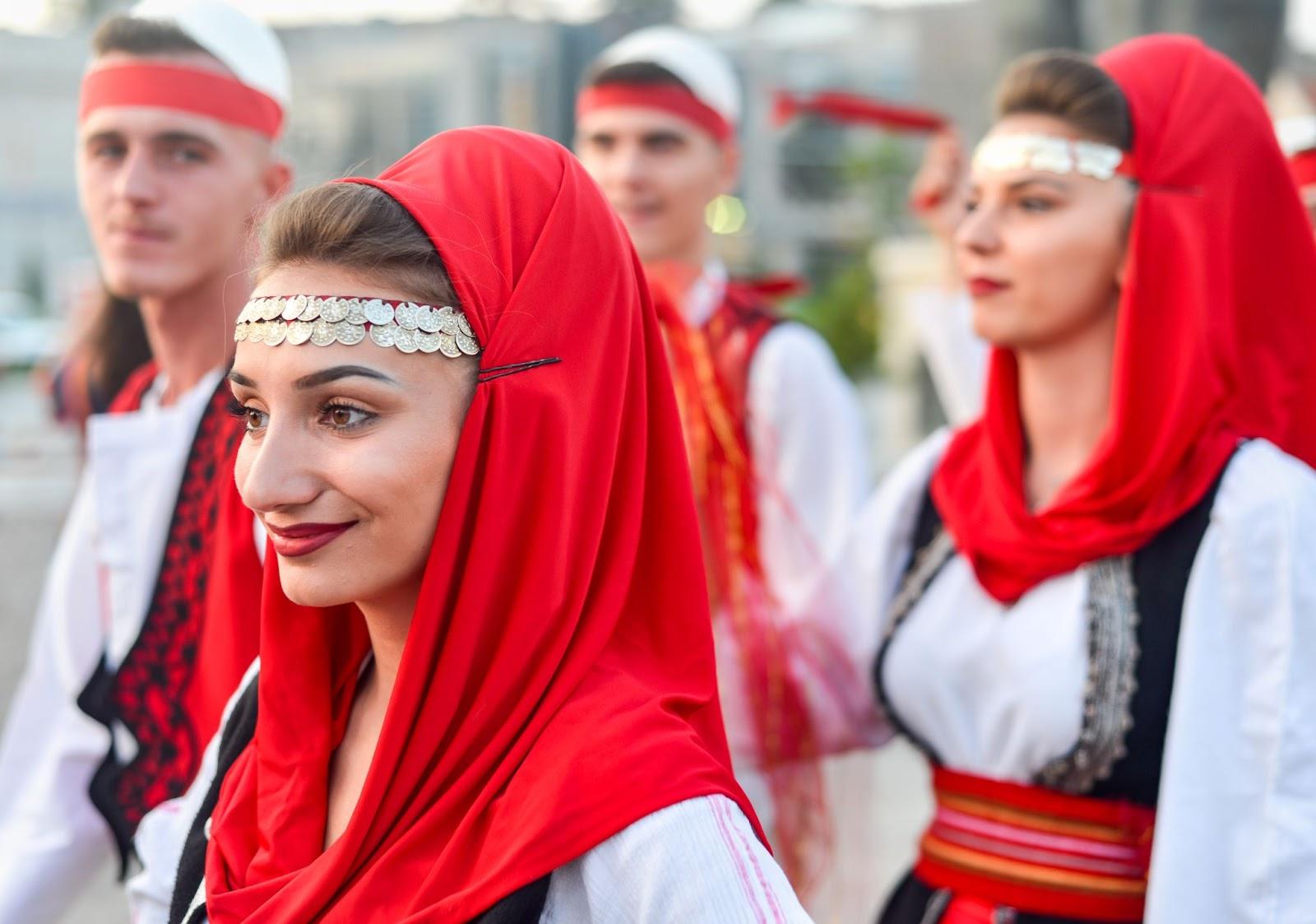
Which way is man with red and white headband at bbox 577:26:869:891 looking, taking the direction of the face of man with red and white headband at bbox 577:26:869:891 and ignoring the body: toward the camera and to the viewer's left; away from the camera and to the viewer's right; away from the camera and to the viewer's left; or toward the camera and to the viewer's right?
toward the camera and to the viewer's left

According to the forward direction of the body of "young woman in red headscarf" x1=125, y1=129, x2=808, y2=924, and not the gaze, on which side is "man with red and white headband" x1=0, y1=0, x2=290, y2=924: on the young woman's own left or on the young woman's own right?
on the young woman's own right

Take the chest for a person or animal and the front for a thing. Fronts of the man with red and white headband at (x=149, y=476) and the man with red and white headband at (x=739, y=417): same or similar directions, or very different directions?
same or similar directions

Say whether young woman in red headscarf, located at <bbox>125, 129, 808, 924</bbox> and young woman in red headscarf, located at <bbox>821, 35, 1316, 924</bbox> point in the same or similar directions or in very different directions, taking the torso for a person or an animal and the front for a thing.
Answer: same or similar directions

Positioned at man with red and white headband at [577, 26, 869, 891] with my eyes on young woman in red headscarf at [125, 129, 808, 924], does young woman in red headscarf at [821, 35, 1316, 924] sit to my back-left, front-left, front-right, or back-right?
front-left

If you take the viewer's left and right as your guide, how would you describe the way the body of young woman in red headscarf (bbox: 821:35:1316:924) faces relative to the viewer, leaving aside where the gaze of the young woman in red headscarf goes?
facing the viewer and to the left of the viewer

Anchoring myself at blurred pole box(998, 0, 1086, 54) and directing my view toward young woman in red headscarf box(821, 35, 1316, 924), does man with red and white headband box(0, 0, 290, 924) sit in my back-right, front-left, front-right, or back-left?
front-right

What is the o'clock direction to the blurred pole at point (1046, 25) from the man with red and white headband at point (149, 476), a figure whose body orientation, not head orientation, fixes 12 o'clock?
The blurred pole is roughly at 6 o'clock from the man with red and white headband.

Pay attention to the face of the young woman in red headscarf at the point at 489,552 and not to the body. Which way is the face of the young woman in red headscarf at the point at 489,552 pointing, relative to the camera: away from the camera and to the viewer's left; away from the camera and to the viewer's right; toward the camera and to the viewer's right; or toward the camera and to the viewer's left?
toward the camera and to the viewer's left

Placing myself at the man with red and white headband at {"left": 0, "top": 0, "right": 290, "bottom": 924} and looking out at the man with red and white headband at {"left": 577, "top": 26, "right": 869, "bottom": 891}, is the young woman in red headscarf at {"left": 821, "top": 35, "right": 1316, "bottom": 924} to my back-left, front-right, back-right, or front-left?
front-right

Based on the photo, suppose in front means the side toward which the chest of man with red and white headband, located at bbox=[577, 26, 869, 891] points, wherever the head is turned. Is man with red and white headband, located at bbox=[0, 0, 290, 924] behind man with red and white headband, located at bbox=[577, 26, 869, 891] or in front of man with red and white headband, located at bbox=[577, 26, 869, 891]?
in front

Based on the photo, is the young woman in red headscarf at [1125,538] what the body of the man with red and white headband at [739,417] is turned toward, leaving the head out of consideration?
no

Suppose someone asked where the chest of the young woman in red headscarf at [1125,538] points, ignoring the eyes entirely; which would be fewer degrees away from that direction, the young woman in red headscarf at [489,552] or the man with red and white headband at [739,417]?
the young woman in red headscarf

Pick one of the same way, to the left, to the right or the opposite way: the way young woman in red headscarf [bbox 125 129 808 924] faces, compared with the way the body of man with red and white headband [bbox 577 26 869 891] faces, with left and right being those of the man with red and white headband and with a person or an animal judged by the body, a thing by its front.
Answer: the same way

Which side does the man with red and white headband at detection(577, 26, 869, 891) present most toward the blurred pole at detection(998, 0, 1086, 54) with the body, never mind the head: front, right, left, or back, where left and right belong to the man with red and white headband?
back

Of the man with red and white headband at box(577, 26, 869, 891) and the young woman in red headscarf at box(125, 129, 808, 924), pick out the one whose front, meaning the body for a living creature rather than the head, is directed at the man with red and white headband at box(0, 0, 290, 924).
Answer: the man with red and white headband at box(577, 26, 869, 891)

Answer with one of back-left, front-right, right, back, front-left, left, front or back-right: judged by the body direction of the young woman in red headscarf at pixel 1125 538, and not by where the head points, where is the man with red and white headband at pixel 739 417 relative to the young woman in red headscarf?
right
